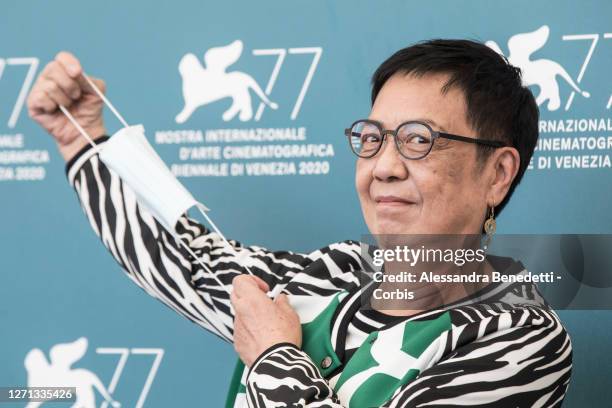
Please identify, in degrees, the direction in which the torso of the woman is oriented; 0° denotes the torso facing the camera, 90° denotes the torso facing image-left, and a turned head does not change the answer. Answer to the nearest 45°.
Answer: approximately 45°
